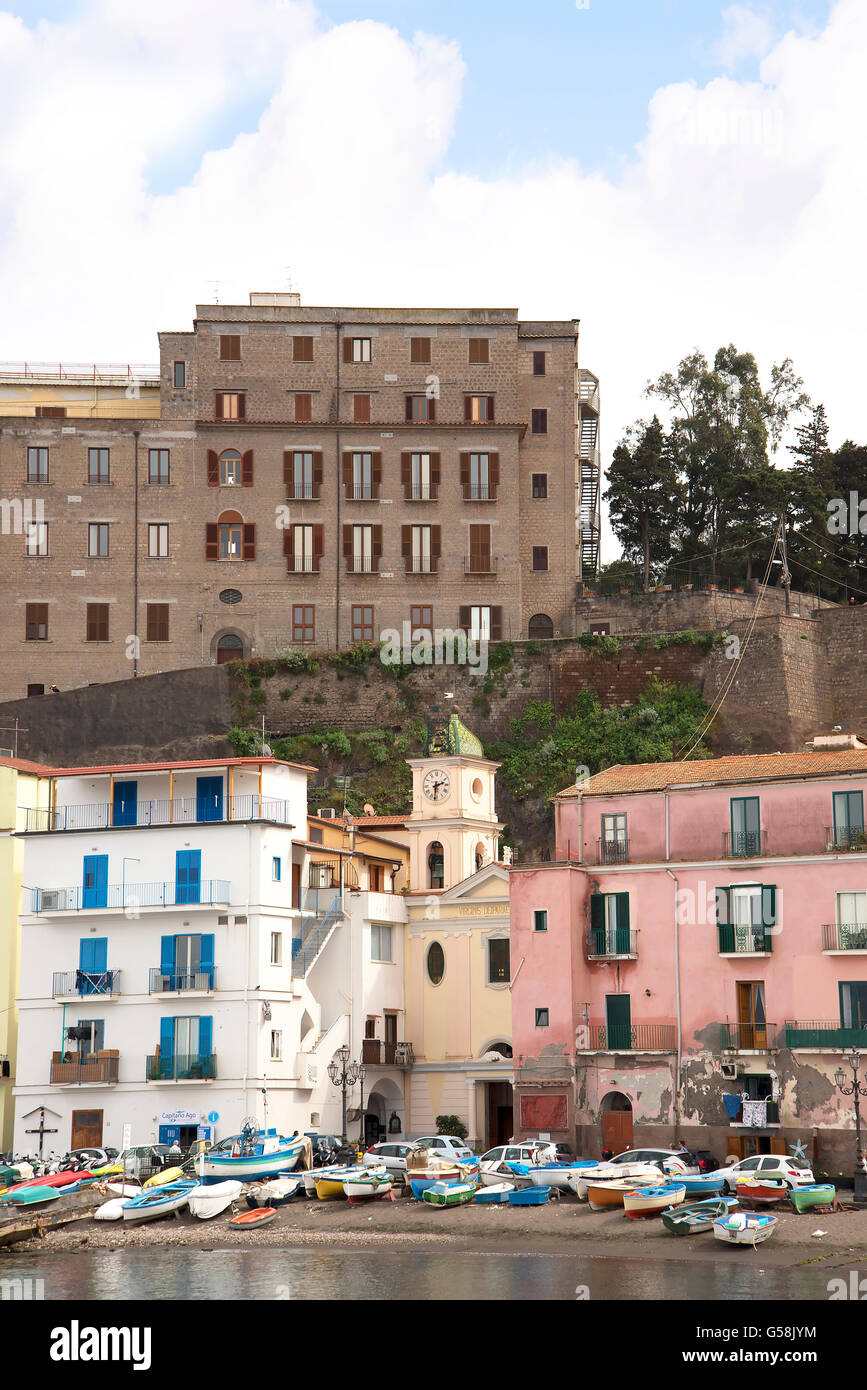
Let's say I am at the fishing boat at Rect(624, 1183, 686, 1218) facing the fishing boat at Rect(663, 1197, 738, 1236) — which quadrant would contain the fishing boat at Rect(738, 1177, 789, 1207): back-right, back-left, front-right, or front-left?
front-left

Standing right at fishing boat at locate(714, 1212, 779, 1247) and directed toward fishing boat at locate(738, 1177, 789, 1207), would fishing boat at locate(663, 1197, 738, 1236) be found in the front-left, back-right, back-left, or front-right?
front-left

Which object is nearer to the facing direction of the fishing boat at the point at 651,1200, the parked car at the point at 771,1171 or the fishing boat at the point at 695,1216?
the fishing boat

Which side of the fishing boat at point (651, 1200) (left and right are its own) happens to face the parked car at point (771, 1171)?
back

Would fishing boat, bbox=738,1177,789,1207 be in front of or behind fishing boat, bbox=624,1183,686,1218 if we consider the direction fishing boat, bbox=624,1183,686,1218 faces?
behind

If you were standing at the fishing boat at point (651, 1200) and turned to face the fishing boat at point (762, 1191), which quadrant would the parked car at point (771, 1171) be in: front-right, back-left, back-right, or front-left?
front-left
